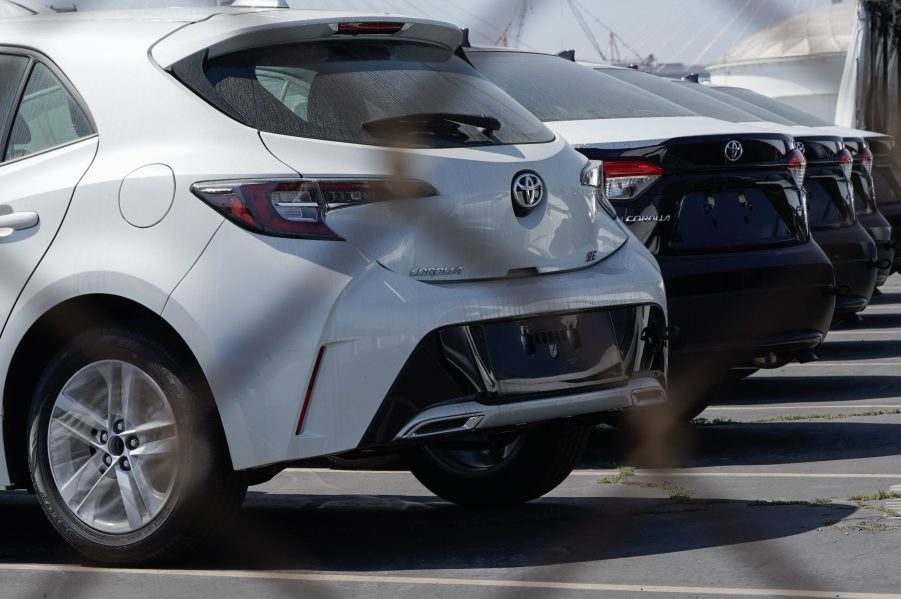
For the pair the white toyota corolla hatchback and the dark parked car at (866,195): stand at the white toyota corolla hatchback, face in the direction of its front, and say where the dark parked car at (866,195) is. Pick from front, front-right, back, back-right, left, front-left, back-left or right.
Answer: right

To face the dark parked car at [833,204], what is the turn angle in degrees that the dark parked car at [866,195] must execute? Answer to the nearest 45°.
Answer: approximately 135° to its left

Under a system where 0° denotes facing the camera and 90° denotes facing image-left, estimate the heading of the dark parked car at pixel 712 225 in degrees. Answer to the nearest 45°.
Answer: approximately 135°

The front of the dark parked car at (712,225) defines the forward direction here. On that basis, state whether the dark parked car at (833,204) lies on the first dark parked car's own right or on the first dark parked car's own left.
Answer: on the first dark parked car's own right

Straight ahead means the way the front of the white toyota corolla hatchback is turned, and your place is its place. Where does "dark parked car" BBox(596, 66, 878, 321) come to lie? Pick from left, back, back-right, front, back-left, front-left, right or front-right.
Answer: right

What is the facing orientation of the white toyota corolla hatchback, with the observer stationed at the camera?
facing away from the viewer and to the left of the viewer

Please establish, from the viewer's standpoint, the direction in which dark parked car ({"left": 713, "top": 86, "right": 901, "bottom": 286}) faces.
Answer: facing away from the viewer and to the left of the viewer

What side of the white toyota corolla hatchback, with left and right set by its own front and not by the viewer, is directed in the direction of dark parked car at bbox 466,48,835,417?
right

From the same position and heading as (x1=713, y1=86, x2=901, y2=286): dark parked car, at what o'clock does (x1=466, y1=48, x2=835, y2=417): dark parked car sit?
(x1=466, y1=48, x2=835, y2=417): dark parked car is roughly at 8 o'clock from (x1=713, y1=86, x2=901, y2=286): dark parked car.
